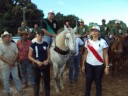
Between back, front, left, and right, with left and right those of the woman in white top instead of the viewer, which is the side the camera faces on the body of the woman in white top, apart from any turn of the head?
front

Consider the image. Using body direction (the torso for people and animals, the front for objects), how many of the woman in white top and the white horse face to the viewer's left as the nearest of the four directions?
0

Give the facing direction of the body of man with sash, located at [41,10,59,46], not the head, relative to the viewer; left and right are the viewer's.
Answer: facing the viewer and to the right of the viewer

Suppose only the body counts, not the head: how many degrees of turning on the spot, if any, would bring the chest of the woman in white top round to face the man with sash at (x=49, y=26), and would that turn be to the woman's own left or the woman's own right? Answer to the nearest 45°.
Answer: approximately 135° to the woman's own right

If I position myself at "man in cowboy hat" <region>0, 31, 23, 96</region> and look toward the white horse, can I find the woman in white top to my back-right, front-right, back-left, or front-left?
front-right

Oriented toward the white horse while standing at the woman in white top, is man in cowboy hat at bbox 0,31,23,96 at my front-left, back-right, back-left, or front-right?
front-left

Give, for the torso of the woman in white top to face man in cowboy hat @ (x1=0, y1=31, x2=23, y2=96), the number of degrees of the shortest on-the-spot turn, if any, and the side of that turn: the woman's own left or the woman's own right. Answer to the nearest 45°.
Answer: approximately 90° to the woman's own right

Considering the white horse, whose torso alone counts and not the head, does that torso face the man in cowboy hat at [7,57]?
no

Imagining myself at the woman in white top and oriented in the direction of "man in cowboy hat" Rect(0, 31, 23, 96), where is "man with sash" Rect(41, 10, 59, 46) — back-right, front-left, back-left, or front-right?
front-right
